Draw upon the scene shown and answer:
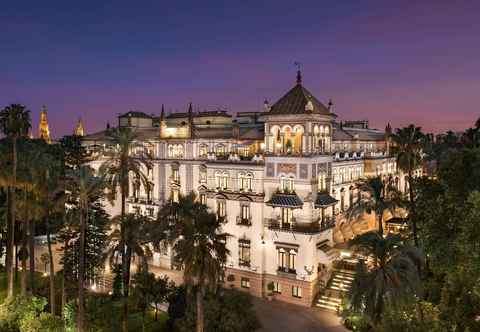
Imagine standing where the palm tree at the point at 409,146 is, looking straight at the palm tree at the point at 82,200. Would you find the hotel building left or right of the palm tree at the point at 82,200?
right
